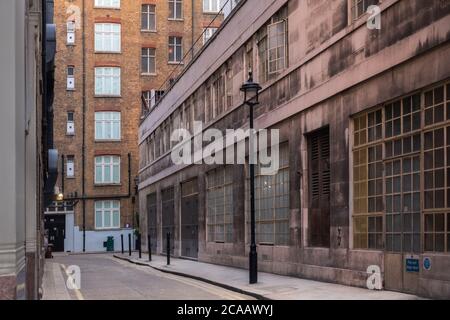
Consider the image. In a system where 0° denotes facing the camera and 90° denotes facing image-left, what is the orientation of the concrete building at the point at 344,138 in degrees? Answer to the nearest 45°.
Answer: approximately 45°
